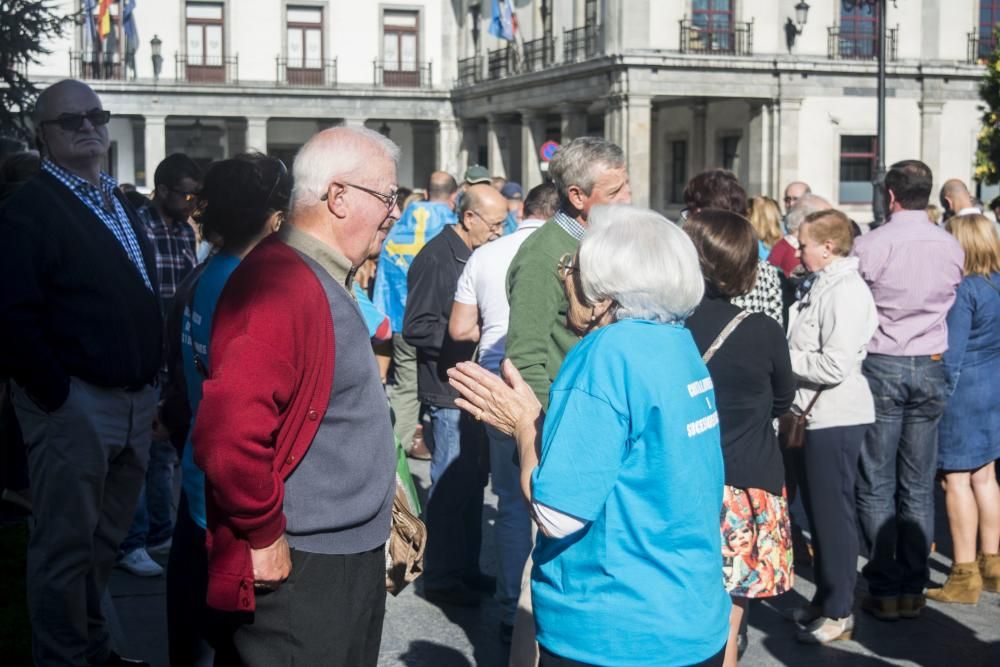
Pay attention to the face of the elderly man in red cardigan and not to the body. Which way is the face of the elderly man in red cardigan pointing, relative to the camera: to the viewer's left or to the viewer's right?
to the viewer's right

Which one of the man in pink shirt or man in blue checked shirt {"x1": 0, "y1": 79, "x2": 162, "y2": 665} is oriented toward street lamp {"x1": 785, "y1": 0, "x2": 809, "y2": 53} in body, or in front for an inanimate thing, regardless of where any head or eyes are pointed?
the man in pink shirt

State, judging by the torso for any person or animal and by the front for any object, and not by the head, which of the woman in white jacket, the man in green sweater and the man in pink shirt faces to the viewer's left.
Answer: the woman in white jacket

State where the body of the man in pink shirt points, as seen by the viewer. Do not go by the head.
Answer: away from the camera

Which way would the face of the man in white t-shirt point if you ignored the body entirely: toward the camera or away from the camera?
away from the camera

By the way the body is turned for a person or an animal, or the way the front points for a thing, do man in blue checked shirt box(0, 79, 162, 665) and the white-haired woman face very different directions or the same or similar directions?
very different directions
